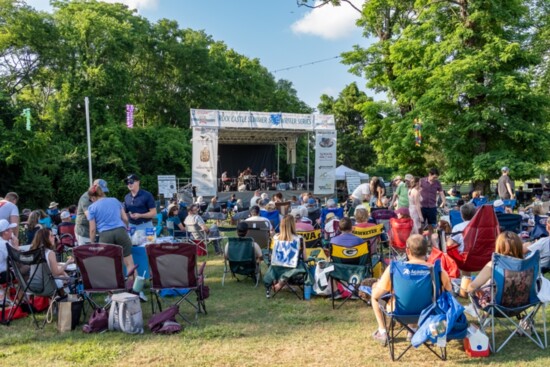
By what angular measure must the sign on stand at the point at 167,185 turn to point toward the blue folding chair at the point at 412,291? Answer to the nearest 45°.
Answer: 0° — it already faces it

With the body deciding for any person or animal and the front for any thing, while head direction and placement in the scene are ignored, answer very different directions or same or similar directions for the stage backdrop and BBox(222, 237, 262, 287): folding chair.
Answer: very different directions

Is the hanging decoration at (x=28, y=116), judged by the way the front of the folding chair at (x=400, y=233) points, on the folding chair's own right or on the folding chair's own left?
on the folding chair's own left

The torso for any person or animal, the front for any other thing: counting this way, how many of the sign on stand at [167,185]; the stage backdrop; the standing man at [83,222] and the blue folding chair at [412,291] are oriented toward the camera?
2

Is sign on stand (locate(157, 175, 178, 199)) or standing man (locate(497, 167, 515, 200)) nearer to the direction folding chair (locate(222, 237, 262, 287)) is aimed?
the sign on stand

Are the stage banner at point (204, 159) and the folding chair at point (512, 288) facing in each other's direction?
yes

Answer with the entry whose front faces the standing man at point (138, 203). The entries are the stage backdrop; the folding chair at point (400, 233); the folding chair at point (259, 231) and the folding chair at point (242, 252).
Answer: the stage backdrop

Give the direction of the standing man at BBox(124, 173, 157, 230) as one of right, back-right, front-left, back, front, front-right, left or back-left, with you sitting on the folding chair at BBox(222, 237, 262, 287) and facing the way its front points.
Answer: left

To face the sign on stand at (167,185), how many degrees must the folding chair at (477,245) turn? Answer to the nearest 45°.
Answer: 0° — it already faces it

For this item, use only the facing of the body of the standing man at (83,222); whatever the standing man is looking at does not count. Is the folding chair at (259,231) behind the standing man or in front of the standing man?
in front

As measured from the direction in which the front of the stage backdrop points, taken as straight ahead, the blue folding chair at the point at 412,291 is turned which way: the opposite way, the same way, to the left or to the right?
the opposite way

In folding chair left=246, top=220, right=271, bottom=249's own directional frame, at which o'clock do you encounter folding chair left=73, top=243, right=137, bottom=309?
folding chair left=73, top=243, right=137, bottom=309 is roughly at 7 o'clock from folding chair left=246, top=220, right=271, bottom=249.

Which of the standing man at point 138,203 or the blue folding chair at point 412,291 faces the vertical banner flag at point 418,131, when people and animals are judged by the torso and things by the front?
the blue folding chair

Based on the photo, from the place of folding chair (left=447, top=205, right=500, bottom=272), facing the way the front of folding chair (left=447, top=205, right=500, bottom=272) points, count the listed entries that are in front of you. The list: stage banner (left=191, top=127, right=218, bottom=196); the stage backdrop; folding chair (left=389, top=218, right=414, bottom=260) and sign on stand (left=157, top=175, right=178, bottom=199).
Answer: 4

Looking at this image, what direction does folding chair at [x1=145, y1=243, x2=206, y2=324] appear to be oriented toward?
away from the camera

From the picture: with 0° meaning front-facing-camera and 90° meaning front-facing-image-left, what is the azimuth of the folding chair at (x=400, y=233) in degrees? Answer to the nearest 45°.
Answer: approximately 180°
